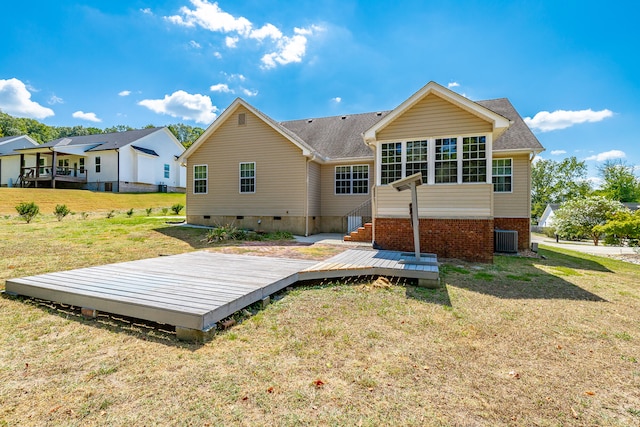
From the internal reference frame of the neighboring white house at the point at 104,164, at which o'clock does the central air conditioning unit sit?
The central air conditioning unit is roughly at 4 o'clock from the neighboring white house.

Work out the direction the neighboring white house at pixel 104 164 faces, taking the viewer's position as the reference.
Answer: facing away from the viewer and to the right of the viewer

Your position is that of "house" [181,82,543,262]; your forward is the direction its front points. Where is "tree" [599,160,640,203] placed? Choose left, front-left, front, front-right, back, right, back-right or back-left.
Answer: front-right

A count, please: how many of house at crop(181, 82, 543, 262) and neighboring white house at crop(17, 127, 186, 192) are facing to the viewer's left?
0

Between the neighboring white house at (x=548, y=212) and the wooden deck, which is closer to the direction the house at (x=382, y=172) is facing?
the neighboring white house

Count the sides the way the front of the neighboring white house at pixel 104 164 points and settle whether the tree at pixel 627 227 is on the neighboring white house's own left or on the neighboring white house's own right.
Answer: on the neighboring white house's own right

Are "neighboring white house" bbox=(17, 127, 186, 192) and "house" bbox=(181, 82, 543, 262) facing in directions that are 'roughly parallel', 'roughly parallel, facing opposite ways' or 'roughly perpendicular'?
roughly parallel

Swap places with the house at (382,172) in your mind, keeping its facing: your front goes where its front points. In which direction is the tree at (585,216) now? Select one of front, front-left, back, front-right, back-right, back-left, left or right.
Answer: front-right

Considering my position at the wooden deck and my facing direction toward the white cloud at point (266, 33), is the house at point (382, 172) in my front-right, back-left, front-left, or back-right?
front-right

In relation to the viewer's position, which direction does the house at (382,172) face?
facing away from the viewer

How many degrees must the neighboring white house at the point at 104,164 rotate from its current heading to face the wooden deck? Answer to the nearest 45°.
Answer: approximately 135° to its right

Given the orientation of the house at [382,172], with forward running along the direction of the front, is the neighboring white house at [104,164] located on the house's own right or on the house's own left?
on the house's own left
